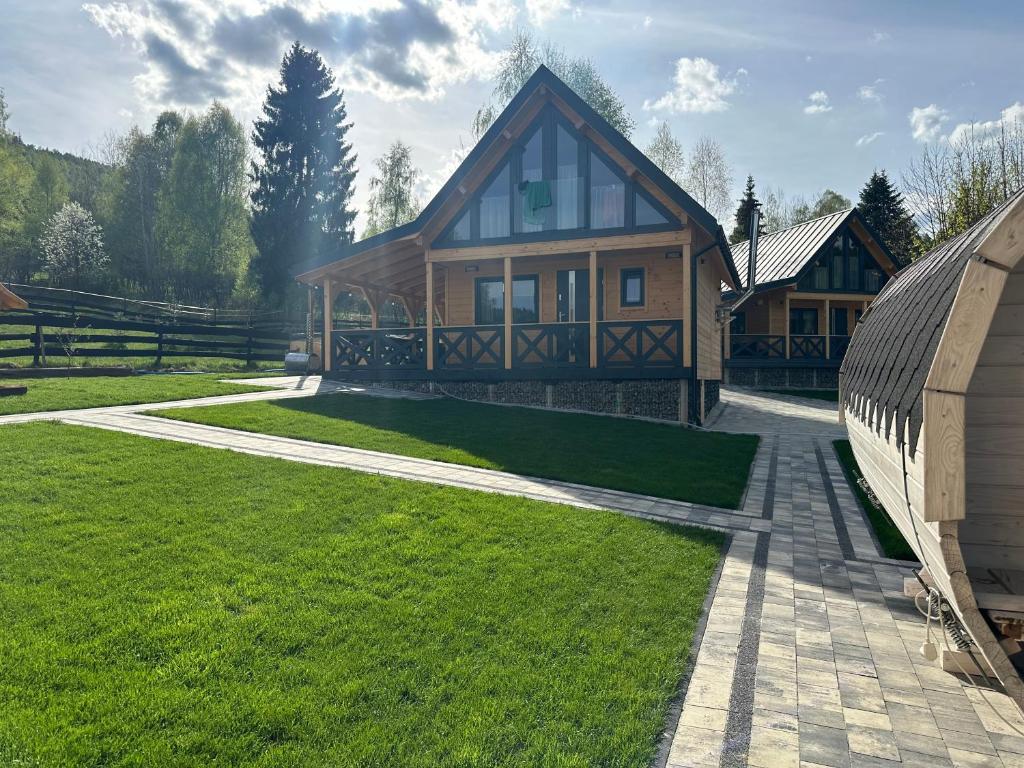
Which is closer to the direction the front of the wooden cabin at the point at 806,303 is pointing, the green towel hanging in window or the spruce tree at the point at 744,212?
the green towel hanging in window

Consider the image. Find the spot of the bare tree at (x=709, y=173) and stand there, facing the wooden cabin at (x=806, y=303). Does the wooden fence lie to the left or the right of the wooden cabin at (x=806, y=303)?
right
